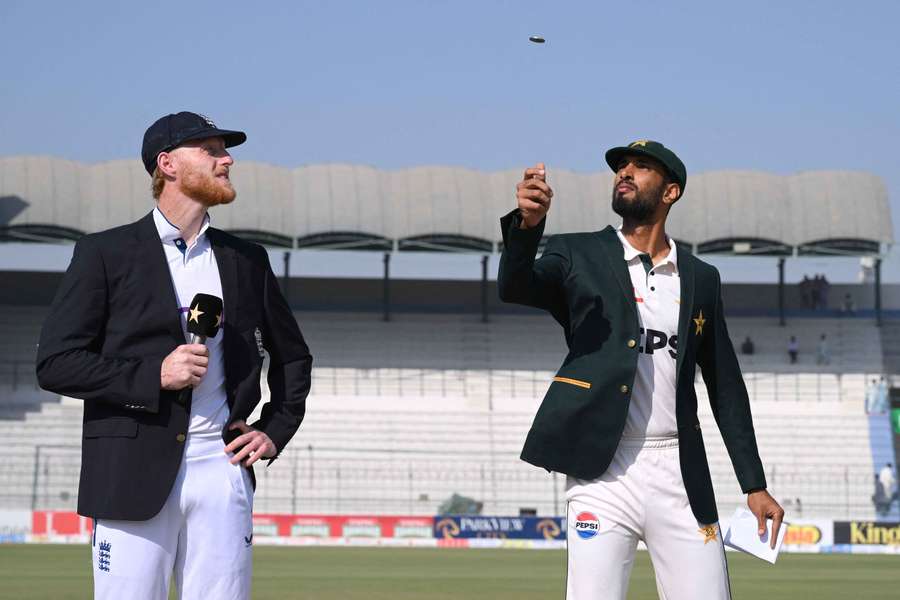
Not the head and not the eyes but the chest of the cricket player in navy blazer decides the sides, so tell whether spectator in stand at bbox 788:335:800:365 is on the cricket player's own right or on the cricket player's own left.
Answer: on the cricket player's own left

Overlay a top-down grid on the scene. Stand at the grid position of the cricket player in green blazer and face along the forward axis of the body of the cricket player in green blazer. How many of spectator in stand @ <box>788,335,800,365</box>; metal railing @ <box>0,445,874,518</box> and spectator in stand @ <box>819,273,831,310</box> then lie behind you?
3

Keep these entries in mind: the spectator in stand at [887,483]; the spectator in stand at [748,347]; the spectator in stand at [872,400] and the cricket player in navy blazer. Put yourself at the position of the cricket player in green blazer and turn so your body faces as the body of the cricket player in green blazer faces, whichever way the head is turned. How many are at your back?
3

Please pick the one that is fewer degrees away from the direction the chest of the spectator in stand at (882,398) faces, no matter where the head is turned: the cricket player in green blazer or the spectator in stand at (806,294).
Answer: the cricket player in green blazer

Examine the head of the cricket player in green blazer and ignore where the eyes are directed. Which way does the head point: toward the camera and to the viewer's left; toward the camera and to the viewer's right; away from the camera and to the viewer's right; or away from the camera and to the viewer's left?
toward the camera and to the viewer's left

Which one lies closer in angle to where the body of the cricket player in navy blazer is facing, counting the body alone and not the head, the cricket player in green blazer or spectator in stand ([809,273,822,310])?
the cricket player in green blazer

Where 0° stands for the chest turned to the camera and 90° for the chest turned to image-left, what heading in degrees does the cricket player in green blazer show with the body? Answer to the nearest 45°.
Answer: approximately 0°

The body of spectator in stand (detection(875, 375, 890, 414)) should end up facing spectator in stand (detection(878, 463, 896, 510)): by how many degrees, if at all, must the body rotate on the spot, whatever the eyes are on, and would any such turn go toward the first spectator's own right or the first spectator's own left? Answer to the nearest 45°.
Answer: approximately 45° to the first spectator's own left

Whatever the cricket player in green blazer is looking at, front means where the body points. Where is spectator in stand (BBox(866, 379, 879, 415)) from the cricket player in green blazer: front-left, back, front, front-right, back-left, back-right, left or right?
back

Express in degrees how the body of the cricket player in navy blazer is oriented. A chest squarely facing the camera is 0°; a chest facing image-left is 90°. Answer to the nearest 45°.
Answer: approximately 315°

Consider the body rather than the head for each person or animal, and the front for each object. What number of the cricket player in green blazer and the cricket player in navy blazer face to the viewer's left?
0

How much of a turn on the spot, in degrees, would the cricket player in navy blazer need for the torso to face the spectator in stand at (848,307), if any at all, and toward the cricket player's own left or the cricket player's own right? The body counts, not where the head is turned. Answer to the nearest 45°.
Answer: approximately 90° to the cricket player's own left

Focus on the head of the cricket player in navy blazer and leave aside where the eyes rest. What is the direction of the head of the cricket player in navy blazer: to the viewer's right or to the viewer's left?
to the viewer's right

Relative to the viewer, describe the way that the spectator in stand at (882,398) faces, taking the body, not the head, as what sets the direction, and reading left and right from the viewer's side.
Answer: facing the viewer and to the left of the viewer

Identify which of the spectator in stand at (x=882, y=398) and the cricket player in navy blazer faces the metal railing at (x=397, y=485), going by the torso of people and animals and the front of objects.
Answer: the spectator in stand
